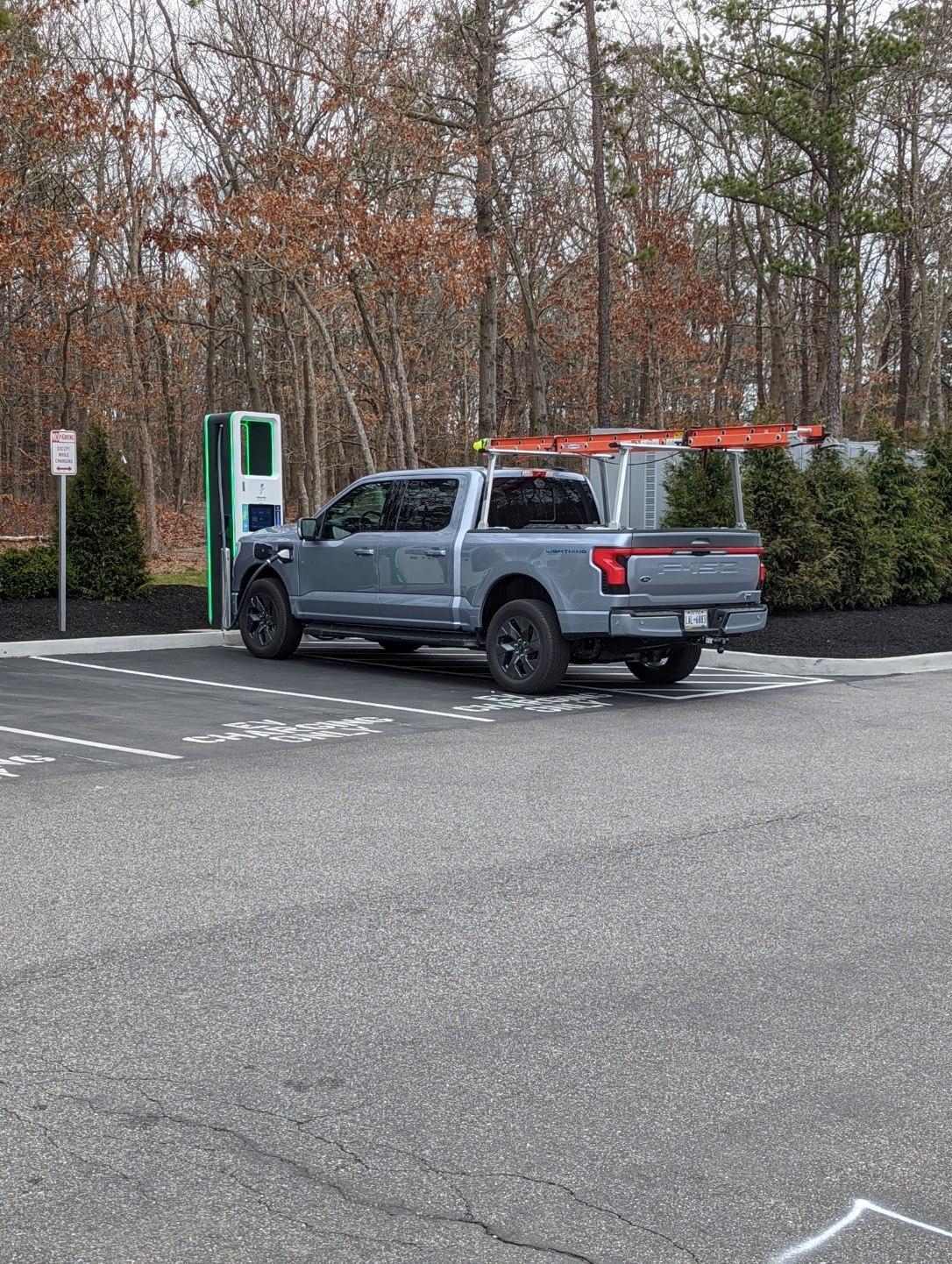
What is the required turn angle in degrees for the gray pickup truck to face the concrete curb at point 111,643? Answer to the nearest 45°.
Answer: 0° — it already faces it

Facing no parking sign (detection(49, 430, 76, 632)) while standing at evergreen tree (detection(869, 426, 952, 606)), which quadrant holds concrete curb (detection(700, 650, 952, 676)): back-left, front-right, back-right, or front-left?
front-left

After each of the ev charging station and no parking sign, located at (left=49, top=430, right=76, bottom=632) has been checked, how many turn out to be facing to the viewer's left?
0

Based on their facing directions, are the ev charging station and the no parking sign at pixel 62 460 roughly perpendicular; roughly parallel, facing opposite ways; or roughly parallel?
roughly parallel

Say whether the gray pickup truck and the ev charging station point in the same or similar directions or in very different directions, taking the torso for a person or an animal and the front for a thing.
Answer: very different directions

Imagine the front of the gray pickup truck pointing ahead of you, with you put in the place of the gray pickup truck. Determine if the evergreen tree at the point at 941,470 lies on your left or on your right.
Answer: on your right

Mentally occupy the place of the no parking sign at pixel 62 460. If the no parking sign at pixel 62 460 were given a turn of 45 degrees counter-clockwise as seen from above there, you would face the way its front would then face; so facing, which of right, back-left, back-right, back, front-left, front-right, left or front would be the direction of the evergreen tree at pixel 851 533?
front

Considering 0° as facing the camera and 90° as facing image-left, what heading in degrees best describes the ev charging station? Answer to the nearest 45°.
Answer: approximately 315°

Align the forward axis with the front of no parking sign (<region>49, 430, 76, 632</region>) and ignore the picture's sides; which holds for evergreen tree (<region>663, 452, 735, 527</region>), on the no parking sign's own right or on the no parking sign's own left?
on the no parking sign's own left

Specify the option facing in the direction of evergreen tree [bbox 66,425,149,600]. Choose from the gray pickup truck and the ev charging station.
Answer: the gray pickup truck

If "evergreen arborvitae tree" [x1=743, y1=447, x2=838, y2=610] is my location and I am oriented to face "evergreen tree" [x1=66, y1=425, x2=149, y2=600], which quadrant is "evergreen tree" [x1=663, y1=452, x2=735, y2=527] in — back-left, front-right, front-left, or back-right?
front-right

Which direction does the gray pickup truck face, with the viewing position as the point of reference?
facing away from the viewer and to the left of the viewer

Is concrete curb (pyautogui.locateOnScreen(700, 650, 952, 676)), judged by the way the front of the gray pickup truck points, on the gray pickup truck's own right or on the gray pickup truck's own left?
on the gray pickup truck's own right

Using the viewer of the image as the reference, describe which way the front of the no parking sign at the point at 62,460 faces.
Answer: facing the viewer and to the right of the viewer
